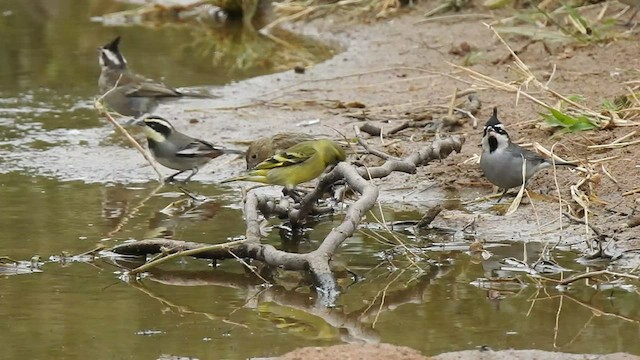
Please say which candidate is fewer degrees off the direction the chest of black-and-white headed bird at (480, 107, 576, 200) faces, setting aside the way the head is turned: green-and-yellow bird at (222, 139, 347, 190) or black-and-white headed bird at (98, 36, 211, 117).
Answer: the green-and-yellow bird

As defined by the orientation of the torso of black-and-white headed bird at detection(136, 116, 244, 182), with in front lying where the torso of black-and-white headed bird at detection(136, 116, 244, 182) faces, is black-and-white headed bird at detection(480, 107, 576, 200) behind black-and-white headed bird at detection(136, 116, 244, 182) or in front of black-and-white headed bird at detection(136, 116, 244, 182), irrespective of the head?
behind

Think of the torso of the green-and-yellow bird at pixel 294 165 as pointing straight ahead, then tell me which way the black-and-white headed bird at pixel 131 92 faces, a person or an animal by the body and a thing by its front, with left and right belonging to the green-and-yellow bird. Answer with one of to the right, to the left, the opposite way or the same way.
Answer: the opposite way

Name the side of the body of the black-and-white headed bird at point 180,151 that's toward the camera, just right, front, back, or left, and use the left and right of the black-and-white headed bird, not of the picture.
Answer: left

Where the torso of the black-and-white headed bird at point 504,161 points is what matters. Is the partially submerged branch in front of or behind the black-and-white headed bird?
in front

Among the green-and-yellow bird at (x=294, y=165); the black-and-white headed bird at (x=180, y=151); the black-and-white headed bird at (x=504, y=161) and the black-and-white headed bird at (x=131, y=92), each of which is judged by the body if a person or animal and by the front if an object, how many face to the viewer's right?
1

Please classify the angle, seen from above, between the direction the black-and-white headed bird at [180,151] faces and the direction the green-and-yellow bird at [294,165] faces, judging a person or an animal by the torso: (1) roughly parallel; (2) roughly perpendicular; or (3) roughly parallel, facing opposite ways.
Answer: roughly parallel, facing opposite ways

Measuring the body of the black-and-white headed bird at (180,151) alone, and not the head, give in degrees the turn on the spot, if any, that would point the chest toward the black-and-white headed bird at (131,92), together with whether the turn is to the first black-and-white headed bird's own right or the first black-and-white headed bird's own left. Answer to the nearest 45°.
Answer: approximately 90° to the first black-and-white headed bird's own right

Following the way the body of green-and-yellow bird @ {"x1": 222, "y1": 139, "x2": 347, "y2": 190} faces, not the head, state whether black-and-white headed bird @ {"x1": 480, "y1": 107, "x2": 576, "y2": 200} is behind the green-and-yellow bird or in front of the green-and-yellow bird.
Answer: in front

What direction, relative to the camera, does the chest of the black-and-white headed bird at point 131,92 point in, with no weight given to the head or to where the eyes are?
to the viewer's left

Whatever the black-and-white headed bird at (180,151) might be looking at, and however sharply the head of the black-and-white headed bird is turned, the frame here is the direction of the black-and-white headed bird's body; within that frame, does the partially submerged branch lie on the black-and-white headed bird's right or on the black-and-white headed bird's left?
on the black-and-white headed bird's left

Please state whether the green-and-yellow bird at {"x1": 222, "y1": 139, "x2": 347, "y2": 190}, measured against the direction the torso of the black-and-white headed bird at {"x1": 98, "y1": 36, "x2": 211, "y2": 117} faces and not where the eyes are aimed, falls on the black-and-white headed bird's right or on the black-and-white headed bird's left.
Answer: on the black-and-white headed bird's left

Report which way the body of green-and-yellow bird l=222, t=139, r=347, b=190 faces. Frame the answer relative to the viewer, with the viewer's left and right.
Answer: facing to the right of the viewer

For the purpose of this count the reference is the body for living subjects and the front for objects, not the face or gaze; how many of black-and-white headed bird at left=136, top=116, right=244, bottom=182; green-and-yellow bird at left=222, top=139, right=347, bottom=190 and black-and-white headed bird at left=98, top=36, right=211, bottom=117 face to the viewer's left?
2

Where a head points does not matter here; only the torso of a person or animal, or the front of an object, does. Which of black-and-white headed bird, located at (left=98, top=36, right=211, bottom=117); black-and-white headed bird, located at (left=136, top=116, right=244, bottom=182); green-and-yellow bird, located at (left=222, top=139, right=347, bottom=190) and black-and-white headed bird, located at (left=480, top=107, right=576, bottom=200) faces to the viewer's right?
the green-and-yellow bird
